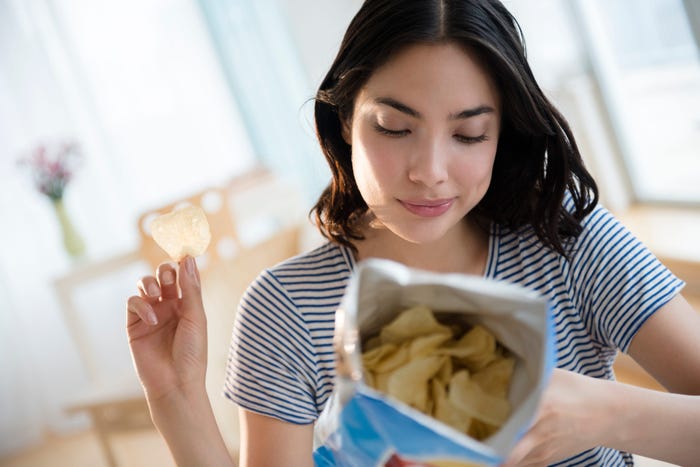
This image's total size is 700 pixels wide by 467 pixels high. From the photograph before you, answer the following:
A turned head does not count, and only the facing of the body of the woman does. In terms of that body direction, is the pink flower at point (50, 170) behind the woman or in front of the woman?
behind

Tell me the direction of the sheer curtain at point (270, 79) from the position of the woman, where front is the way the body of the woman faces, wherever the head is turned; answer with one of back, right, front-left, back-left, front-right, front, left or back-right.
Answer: back

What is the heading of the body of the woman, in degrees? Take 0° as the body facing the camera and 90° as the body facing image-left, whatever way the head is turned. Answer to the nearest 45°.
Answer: approximately 0°

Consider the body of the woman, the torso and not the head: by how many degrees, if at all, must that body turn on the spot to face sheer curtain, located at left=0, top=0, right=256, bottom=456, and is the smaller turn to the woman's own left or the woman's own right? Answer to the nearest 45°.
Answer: approximately 135° to the woman's own right

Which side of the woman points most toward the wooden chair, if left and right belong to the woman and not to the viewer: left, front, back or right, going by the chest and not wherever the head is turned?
back

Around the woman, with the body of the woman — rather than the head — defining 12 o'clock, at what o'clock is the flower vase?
The flower vase is roughly at 5 o'clock from the woman.
